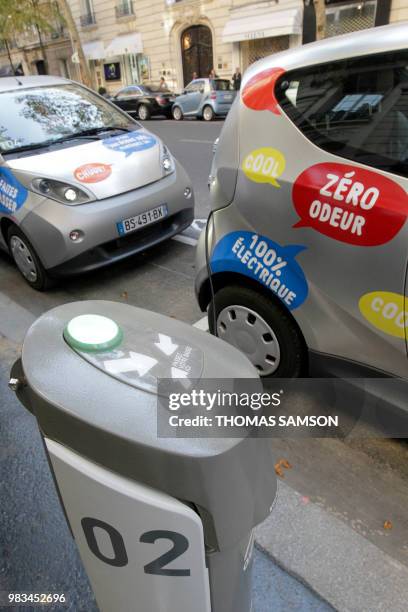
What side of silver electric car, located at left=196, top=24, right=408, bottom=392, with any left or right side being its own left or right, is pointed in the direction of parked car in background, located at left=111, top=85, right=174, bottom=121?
back

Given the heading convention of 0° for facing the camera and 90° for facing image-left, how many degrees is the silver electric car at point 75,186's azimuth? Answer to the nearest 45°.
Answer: approximately 315°

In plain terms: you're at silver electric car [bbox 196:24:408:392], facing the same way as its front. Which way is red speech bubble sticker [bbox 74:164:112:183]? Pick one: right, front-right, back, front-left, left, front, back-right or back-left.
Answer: back

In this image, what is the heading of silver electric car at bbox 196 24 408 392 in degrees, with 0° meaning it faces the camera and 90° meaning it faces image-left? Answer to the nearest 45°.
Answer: approximately 315°

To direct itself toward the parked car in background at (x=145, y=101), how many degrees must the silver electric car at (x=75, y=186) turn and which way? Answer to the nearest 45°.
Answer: approximately 135° to its left

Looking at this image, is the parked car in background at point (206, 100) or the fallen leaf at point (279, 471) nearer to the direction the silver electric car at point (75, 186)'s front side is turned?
the fallen leaf
